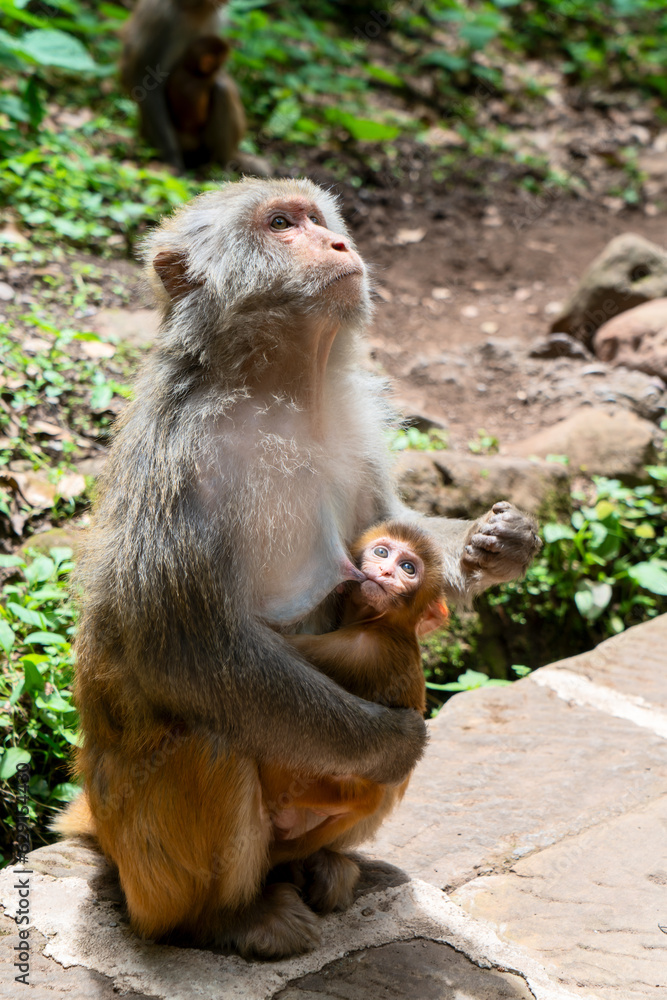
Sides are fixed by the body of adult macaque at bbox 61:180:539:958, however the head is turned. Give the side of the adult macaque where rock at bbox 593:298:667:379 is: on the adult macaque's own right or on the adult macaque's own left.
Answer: on the adult macaque's own left

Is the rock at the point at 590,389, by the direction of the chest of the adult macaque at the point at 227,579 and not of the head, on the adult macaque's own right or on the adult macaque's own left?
on the adult macaque's own left

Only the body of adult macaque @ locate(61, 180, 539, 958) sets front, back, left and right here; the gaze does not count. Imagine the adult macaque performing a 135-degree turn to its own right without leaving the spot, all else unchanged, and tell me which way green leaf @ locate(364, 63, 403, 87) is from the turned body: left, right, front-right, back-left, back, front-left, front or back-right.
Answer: right

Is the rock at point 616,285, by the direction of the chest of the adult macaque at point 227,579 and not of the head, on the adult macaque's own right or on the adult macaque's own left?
on the adult macaque's own left

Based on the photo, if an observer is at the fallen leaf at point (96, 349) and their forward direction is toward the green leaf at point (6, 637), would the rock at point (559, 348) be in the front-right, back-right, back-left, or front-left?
back-left

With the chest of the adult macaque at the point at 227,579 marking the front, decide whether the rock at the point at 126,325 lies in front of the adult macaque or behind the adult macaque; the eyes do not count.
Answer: behind

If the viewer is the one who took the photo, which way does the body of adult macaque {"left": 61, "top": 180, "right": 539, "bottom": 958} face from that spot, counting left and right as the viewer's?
facing the viewer and to the right of the viewer

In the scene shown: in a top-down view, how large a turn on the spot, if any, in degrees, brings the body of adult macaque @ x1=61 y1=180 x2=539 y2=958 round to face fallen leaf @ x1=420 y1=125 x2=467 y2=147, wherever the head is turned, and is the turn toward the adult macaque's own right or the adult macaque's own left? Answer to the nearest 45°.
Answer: approximately 135° to the adult macaque's own left

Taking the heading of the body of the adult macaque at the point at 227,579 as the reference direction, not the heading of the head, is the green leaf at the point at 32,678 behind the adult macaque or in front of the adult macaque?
behind
